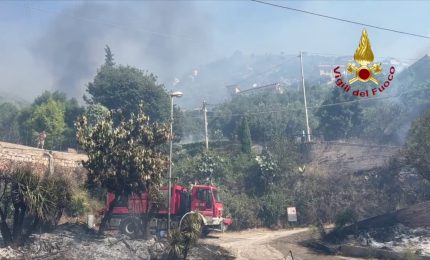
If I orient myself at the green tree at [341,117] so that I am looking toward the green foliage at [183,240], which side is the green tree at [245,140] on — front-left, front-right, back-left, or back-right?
front-right

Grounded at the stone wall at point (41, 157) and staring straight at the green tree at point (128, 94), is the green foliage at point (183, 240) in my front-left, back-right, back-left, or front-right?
back-right

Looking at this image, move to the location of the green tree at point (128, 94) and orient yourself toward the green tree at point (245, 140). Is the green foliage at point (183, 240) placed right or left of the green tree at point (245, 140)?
right

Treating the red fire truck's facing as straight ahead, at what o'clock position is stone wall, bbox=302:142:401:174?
The stone wall is roughly at 11 o'clock from the red fire truck.

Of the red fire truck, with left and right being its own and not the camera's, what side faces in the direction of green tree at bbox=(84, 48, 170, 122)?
left

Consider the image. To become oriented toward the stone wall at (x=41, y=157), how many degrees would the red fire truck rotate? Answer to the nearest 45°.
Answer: approximately 135° to its left

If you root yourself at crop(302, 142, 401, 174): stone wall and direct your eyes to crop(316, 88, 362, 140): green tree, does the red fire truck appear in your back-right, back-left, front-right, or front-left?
back-left

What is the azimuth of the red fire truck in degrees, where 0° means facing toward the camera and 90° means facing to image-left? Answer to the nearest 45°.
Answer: approximately 270°

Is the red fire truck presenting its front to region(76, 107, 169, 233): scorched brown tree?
no

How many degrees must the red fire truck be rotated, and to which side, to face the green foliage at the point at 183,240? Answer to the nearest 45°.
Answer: approximately 90° to its right

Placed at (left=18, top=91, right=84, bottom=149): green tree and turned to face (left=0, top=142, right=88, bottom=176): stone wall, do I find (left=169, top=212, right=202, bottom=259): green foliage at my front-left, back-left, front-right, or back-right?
front-left

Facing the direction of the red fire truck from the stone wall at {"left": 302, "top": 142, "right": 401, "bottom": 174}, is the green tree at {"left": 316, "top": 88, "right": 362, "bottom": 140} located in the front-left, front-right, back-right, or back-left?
back-right

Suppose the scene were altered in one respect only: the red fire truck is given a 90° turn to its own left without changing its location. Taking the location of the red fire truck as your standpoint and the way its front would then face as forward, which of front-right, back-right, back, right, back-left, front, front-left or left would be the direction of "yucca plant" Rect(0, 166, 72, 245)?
back-left

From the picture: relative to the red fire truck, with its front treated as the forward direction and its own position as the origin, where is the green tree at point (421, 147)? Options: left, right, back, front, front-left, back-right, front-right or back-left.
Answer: front

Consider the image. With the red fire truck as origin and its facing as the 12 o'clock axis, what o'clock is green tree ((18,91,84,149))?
The green tree is roughly at 8 o'clock from the red fire truck.
